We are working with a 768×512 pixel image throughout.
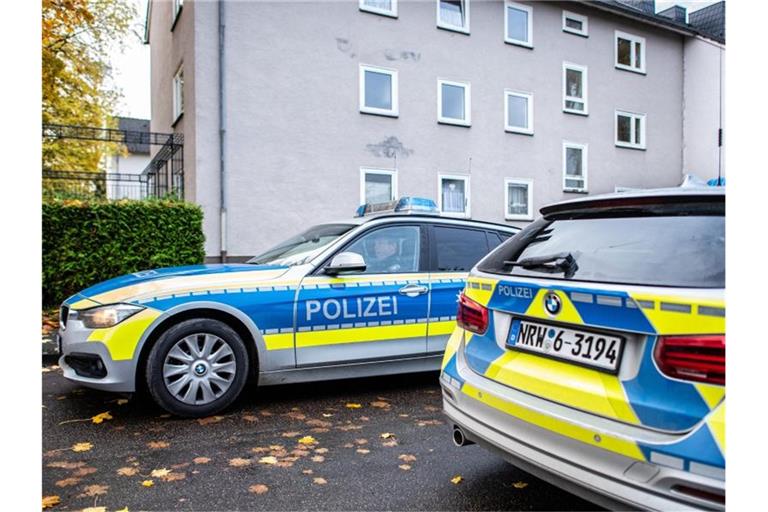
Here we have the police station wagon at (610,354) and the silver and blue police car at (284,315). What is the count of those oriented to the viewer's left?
1

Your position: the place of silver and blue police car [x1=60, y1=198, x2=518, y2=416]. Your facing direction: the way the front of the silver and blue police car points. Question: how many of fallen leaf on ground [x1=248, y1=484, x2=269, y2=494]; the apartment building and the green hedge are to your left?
1

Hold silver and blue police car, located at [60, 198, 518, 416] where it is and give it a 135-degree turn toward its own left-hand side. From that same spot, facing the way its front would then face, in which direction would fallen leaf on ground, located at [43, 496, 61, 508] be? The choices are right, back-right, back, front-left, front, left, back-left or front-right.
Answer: right

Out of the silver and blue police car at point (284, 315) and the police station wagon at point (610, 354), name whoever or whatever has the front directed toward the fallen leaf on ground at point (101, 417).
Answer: the silver and blue police car

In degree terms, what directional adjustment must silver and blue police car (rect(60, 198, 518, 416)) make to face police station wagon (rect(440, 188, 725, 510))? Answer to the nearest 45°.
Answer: approximately 135° to its left

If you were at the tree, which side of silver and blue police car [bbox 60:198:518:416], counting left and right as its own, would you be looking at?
right

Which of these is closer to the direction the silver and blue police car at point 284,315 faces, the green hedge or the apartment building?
the green hedge

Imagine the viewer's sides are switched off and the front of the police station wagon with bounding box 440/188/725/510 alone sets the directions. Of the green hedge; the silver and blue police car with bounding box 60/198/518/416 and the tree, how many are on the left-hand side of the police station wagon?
3

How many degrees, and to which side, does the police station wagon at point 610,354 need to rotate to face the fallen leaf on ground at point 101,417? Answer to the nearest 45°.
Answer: approximately 135° to its left

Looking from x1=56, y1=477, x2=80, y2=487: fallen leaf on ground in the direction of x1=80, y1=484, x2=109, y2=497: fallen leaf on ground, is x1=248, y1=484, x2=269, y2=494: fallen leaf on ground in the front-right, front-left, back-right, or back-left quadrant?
front-left

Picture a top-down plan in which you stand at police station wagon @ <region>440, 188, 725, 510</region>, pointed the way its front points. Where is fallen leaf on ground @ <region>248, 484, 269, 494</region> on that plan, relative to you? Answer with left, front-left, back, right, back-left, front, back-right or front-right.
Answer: back-left

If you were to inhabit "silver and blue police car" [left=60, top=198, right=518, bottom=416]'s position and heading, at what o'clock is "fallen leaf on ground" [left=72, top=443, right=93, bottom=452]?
The fallen leaf on ground is roughly at 11 o'clock from the silver and blue police car.

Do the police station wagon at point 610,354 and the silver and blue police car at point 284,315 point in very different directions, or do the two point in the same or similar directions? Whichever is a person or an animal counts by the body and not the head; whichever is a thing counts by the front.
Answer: very different directions

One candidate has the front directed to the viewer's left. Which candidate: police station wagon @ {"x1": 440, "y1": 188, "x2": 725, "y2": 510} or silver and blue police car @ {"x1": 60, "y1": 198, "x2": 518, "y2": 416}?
the silver and blue police car

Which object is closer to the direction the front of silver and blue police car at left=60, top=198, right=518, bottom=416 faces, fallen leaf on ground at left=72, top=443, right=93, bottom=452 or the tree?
the fallen leaf on ground

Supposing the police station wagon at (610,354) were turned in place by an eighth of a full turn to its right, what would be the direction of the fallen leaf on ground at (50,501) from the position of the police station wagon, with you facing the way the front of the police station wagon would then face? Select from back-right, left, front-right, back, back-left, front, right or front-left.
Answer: back

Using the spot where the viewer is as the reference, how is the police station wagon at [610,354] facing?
facing away from the viewer and to the right of the viewer

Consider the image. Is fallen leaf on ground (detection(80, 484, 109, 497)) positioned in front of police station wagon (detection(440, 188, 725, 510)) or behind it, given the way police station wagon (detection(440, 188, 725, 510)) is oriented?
behind

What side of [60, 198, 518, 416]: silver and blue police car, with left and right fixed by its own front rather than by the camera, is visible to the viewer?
left
